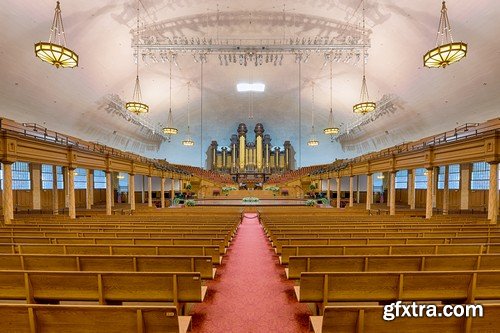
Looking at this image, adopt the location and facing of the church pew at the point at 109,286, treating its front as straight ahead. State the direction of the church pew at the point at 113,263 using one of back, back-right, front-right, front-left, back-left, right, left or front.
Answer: front

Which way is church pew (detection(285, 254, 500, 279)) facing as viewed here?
away from the camera

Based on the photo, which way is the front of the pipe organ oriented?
toward the camera

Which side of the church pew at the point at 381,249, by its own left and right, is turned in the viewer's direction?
back

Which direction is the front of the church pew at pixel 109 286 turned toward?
away from the camera

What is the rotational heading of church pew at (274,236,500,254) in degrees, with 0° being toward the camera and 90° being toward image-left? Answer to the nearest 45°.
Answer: approximately 180°

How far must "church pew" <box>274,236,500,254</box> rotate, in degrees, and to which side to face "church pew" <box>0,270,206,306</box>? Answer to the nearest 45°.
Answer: approximately 135° to its left

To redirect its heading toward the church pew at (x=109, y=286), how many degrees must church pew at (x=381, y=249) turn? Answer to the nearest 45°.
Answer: approximately 135° to its left

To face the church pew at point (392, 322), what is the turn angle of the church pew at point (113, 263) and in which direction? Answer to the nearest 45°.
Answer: approximately 135° to its right

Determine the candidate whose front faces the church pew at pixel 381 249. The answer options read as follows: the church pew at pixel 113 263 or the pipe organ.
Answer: the pipe organ

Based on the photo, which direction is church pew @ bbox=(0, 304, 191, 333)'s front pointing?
away from the camera

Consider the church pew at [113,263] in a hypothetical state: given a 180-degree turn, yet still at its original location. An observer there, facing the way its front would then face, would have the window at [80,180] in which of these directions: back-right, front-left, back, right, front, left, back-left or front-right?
back

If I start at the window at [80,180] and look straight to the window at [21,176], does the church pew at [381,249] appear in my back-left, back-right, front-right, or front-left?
front-left

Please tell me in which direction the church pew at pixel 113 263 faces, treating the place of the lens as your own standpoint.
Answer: facing away from the viewer

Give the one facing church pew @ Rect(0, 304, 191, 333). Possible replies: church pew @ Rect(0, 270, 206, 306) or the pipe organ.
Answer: the pipe organ

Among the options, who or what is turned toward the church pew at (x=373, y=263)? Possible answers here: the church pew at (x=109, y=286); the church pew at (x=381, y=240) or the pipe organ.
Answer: the pipe organ

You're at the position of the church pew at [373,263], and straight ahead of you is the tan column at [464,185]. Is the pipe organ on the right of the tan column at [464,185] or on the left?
left

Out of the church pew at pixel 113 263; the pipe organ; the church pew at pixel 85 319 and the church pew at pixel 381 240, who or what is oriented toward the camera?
the pipe organ

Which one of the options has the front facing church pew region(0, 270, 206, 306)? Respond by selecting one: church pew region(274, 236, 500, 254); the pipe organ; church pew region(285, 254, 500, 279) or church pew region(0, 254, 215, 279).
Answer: the pipe organ
